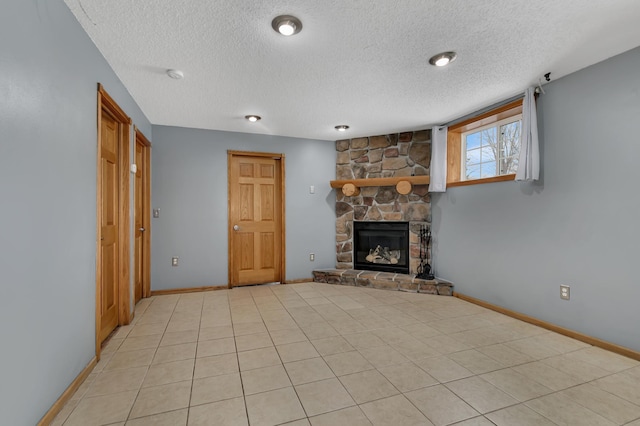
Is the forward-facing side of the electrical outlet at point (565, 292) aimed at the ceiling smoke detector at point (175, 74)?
yes

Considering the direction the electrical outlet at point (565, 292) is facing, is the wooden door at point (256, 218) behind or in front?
in front

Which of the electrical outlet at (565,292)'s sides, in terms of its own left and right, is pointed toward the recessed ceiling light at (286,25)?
front

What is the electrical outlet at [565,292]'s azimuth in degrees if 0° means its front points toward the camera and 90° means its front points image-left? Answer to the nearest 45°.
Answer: approximately 45°

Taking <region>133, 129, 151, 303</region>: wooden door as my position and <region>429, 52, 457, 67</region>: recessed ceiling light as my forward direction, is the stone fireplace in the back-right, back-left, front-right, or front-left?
front-left

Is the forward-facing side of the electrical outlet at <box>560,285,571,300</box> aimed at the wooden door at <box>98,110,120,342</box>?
yes

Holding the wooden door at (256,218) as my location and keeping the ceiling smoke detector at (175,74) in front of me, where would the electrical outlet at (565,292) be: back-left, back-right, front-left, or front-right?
front-left

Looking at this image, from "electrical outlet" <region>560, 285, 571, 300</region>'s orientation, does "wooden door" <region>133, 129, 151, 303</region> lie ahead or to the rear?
ahead
